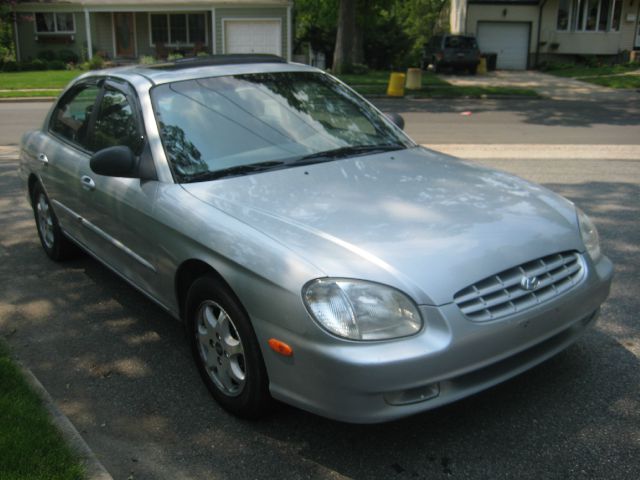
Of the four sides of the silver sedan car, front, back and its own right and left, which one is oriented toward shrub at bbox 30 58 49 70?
back

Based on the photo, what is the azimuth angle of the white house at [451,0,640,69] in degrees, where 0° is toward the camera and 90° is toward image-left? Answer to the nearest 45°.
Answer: approximately 0°

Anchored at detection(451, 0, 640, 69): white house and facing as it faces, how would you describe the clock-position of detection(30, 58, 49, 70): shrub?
The shrub is roughly at 2 o'clock from the white house.

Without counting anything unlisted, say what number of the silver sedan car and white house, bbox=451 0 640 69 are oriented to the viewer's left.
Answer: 0

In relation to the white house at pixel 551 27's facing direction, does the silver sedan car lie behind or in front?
in front

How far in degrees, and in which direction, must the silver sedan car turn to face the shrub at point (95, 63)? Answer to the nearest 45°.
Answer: approximately 135° to its left

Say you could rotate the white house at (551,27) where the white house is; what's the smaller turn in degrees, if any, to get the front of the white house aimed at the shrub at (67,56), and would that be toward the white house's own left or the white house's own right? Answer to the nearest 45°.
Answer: approximately 45° to the white house's own right

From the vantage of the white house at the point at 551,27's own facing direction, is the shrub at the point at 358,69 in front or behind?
in front

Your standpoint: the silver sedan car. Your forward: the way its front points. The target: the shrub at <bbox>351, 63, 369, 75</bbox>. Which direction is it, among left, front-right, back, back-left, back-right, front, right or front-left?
back-left

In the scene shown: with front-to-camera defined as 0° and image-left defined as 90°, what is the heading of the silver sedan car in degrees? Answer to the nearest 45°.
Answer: approximately 315°

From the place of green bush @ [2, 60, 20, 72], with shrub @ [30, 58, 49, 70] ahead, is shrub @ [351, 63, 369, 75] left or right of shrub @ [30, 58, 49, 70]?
right

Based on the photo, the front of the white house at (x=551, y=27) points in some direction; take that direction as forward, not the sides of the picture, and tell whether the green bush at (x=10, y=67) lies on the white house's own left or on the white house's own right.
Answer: on the white house's own right

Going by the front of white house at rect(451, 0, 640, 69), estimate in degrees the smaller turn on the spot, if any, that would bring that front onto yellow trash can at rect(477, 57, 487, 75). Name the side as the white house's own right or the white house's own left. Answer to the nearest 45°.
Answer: approximately 45° to the white house's own right

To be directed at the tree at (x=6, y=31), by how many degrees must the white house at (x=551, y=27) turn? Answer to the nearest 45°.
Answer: approximately 90° to its right
